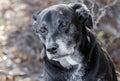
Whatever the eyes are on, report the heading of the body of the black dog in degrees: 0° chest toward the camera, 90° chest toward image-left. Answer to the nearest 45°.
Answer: approximately 45°
